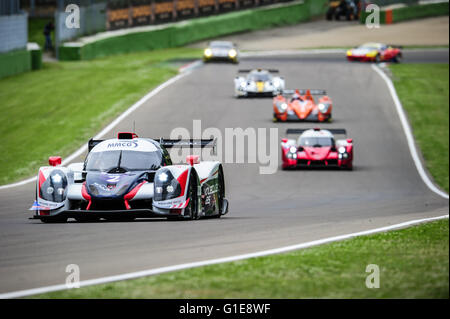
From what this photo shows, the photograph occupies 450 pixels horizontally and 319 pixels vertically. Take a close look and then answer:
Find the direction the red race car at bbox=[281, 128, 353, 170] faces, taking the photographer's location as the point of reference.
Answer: facing the viewer

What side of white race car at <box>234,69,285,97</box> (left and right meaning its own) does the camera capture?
front

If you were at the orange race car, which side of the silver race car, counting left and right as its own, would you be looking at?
back

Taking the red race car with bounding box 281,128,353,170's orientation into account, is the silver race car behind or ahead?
ahead

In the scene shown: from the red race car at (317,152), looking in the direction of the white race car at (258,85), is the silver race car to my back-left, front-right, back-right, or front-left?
back-left

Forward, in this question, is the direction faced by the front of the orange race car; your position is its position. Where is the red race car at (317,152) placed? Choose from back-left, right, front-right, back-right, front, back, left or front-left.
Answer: front

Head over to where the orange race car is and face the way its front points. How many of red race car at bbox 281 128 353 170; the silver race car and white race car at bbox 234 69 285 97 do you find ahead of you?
2

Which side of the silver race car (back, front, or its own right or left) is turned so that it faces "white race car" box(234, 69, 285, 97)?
back

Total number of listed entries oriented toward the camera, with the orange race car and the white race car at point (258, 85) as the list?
2

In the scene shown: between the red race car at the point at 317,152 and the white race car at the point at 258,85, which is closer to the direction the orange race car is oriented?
the red race car

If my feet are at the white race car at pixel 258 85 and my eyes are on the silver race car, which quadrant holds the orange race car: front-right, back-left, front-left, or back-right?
front-left

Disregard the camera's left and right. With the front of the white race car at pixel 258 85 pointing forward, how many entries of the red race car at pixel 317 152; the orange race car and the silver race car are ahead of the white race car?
3

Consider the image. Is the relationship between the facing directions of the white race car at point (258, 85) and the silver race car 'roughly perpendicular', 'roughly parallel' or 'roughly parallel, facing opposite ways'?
roughly parallel

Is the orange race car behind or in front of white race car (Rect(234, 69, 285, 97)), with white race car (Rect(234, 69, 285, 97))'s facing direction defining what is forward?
in front

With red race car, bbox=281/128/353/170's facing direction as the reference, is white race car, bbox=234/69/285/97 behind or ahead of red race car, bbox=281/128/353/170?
behind

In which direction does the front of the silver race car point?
toward the camera

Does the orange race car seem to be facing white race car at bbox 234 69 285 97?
no
